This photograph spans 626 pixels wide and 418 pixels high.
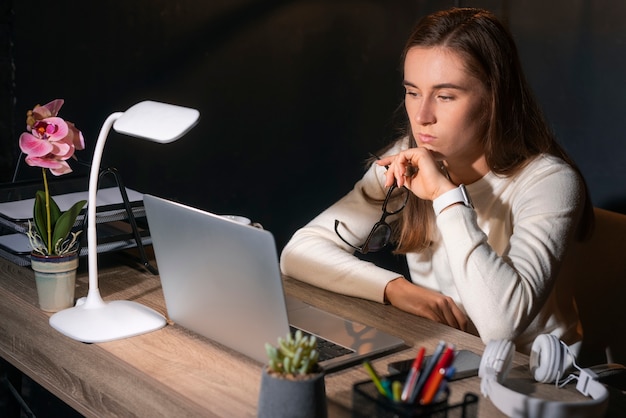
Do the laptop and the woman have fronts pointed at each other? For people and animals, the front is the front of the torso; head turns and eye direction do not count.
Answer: yes

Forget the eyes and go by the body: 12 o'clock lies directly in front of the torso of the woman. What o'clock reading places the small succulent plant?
The small succulent plant is roughly at 11 o'clock from the woman.

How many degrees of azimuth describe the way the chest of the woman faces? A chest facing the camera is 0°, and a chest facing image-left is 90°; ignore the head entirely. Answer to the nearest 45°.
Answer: approximately 45°

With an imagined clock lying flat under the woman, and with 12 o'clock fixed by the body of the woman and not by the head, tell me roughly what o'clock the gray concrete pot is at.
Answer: The gray concrete pot is roughly at 11 o'clock from the woman.

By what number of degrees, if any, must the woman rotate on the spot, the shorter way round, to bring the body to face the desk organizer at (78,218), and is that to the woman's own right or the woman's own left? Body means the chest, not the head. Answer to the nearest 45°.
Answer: approximately 45° to the woman's own right

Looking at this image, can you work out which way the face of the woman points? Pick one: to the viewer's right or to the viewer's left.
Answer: to the viewer's left

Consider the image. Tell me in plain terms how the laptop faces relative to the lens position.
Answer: facing away from the viewer and to the right of the viewer

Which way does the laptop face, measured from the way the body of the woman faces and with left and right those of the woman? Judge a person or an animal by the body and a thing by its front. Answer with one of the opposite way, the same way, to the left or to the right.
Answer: the opposite way
